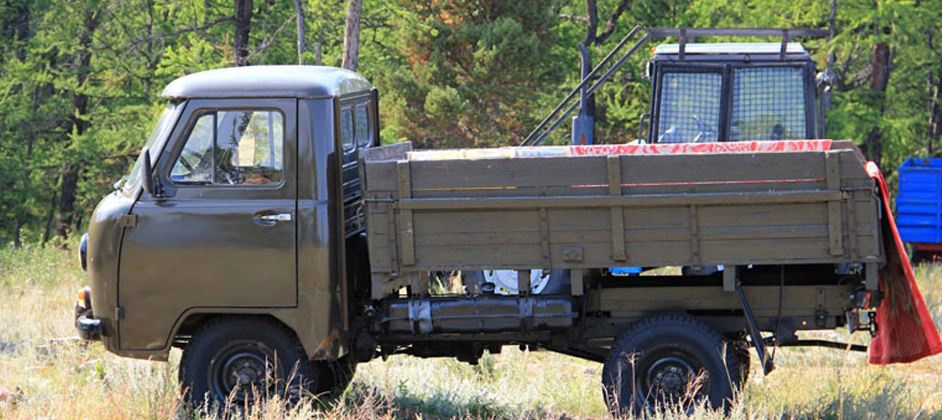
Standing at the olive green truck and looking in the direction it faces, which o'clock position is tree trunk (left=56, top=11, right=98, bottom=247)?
The tree trunk is roughly at 2 o'clock from the olive green truck.

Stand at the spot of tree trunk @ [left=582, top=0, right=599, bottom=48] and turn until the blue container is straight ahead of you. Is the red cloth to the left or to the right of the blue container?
right

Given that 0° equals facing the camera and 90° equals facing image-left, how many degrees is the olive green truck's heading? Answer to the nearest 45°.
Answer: approximately 90°

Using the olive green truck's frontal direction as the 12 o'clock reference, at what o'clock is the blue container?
The blue container is roughly at 4 o'clock from the olive green truck.

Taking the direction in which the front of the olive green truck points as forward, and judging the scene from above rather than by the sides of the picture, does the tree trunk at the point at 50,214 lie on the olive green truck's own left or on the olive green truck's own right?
on the olive green truck's own right

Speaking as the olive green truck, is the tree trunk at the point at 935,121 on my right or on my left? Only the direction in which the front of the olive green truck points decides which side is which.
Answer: on my right

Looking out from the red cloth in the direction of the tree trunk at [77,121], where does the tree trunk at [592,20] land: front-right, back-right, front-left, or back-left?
front-right

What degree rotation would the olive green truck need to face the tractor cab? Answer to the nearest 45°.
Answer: approximately 135° to its right

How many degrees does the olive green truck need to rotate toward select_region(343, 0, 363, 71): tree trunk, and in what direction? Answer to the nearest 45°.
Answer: approximately 90° to its right

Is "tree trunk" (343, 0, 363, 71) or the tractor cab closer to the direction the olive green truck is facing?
the tree trunk

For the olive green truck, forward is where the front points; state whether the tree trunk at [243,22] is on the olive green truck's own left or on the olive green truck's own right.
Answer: on the olive green truck's own right
